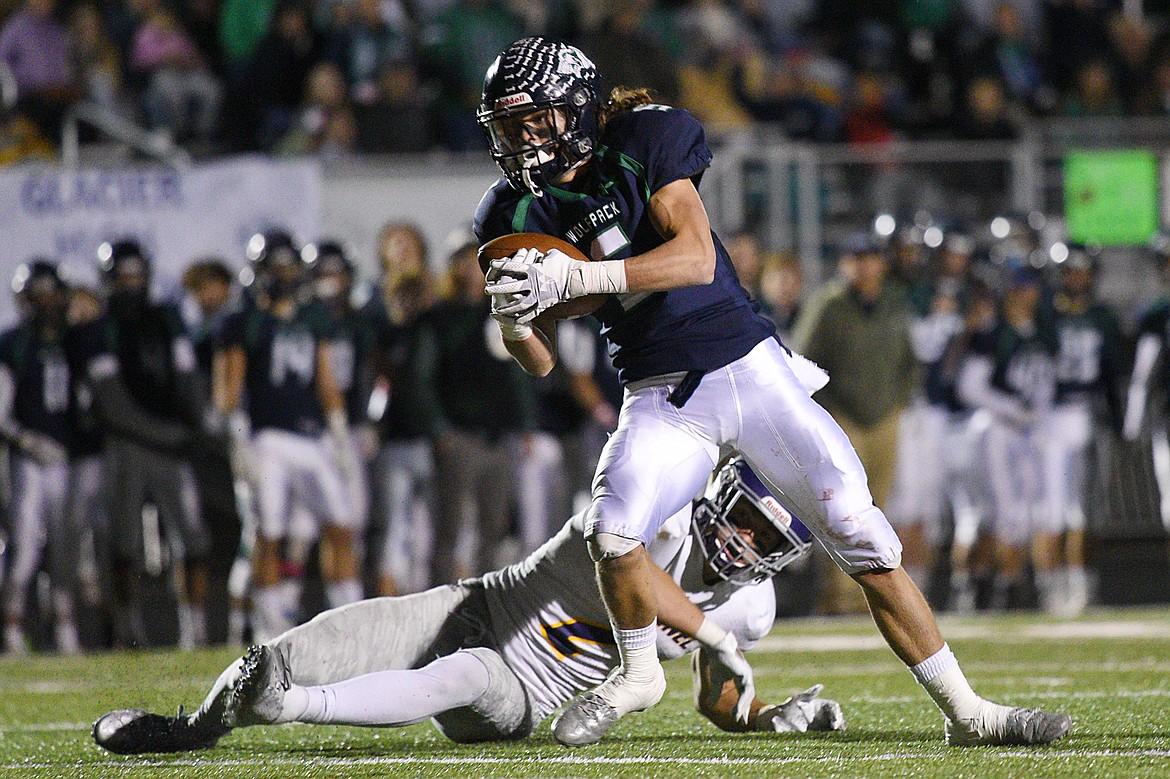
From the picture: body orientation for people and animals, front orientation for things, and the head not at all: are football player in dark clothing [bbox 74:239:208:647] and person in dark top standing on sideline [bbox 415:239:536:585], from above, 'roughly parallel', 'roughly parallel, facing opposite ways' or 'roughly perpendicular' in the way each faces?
roughly parallel

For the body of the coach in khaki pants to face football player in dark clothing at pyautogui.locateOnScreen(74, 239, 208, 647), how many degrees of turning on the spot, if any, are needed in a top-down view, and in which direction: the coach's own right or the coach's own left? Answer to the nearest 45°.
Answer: approximately 90° to the coach's own right

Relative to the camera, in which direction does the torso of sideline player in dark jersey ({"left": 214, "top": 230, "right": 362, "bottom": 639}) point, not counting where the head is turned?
toward the camera

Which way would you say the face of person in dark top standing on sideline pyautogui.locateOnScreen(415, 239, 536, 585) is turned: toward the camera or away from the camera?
toward the camera

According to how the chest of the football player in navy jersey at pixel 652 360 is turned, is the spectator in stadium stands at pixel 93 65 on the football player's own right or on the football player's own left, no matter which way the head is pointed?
on the football player's own right

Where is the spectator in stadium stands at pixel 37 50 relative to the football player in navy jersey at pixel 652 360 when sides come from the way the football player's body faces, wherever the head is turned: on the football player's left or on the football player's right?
on the football player's right

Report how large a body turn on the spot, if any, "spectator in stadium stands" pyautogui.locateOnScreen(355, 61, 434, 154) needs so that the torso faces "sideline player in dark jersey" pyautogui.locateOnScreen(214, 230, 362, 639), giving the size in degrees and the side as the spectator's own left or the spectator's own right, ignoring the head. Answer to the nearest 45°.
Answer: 0° — they already face them

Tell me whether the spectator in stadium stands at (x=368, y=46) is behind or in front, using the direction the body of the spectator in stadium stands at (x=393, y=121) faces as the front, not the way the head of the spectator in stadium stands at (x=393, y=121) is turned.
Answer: behind

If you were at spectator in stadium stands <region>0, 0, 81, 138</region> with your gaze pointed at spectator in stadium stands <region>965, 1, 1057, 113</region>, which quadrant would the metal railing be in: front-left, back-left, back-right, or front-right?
front-right

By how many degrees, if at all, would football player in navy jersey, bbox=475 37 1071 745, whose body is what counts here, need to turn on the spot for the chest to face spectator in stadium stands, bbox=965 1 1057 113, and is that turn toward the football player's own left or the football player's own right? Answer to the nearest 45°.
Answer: approximately 135° to the football player's own right

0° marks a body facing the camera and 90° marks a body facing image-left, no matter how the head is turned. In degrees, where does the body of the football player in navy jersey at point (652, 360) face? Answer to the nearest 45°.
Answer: approximately 45°

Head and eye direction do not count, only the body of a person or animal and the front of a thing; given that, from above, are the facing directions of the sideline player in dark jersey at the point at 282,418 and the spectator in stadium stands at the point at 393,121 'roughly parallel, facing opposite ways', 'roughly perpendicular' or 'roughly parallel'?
roughly parallel

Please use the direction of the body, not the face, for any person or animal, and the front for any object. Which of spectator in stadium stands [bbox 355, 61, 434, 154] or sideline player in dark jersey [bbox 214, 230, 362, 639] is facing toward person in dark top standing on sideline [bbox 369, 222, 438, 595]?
spectator in stadium stands [bbox 355, 61, 434, 154]

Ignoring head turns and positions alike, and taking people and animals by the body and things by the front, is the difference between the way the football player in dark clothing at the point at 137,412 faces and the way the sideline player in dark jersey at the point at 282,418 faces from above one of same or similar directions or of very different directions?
same or similar directions

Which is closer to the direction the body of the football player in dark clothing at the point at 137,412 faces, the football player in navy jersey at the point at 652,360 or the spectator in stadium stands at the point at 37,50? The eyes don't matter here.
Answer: the football player in navy jersey
